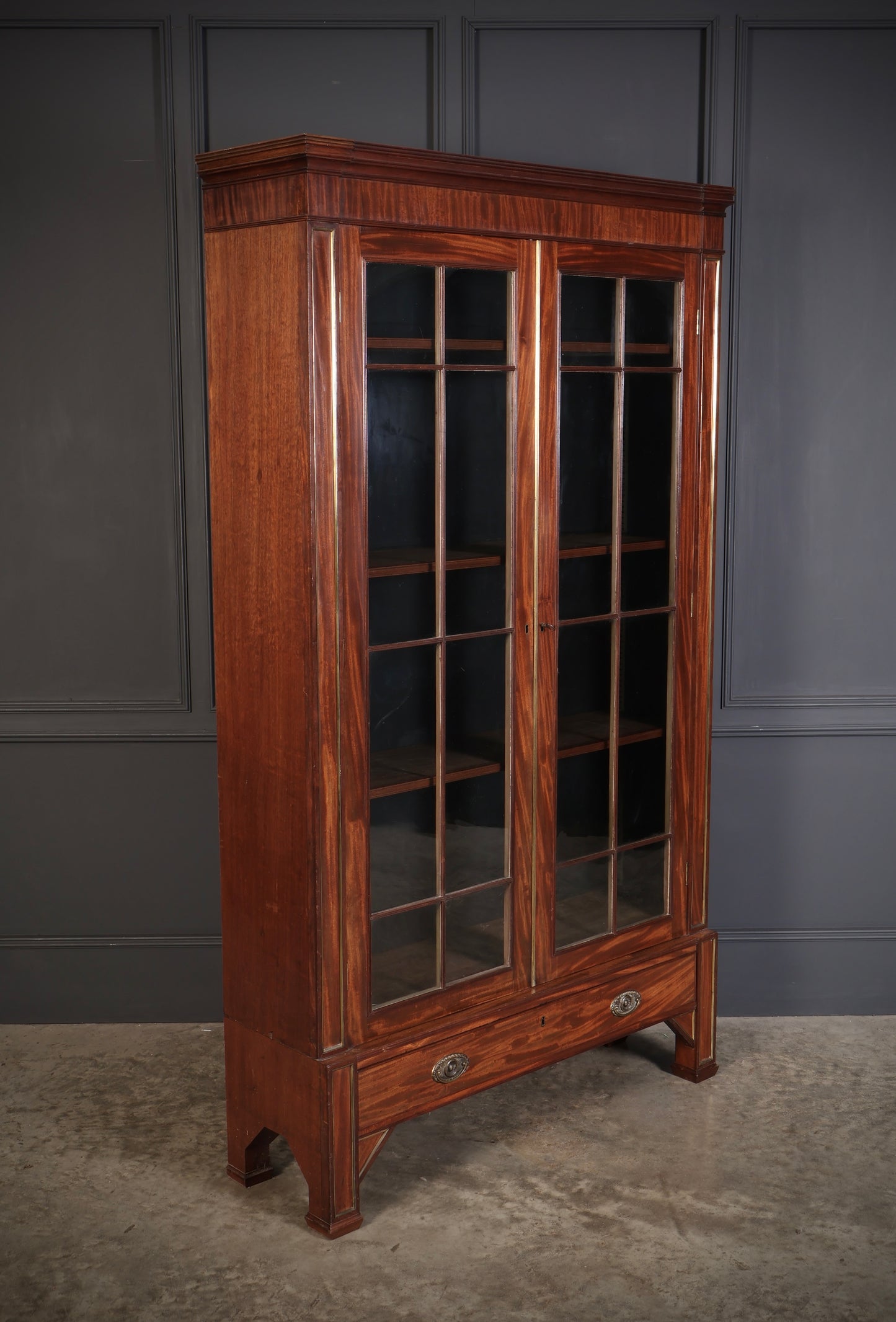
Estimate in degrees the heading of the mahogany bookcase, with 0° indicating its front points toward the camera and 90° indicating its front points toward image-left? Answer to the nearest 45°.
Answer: approximately 315°
